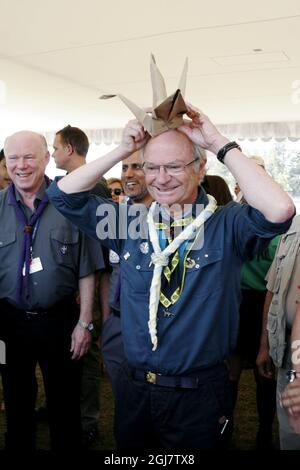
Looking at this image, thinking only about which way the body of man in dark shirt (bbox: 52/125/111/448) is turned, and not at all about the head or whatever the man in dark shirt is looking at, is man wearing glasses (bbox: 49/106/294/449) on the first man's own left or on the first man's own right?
on the first man's own left
